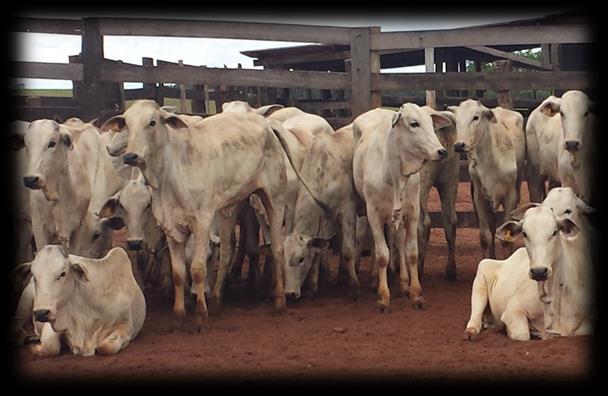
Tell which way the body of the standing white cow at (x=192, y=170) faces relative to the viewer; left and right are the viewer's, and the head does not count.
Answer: facing the viewer and to the left of the viewer

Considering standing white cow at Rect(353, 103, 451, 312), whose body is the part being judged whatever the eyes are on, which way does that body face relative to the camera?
toward the camera

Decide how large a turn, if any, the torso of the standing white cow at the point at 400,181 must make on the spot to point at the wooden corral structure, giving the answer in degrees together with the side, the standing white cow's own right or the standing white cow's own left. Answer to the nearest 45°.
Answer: approximately 135° to the standing white cow's own right

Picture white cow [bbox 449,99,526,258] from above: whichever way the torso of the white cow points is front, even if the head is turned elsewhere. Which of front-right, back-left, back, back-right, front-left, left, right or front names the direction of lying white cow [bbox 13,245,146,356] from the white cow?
front

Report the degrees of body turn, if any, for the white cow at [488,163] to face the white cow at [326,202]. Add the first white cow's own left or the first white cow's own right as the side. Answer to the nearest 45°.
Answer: approximately 45° to the first white cow's own right

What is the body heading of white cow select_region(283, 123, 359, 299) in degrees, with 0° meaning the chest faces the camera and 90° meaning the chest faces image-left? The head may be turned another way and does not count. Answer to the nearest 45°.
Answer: approximately 45°

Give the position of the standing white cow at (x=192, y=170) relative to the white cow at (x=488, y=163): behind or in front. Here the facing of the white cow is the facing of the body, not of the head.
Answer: in front

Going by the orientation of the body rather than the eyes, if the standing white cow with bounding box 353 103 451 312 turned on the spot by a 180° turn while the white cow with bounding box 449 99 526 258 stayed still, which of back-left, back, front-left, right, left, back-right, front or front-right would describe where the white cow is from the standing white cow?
front-right

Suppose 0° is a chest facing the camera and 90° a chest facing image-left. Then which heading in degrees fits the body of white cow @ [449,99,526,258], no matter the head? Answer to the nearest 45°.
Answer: approximately 45°

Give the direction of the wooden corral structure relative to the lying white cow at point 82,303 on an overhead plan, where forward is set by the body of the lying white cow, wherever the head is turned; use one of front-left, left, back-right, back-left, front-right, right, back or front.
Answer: back

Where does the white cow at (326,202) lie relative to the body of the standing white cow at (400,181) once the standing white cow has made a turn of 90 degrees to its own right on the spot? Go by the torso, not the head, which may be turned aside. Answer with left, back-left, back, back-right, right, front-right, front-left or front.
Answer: front-right

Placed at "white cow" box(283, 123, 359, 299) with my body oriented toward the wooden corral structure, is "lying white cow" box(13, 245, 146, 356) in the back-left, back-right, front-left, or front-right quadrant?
back-left
